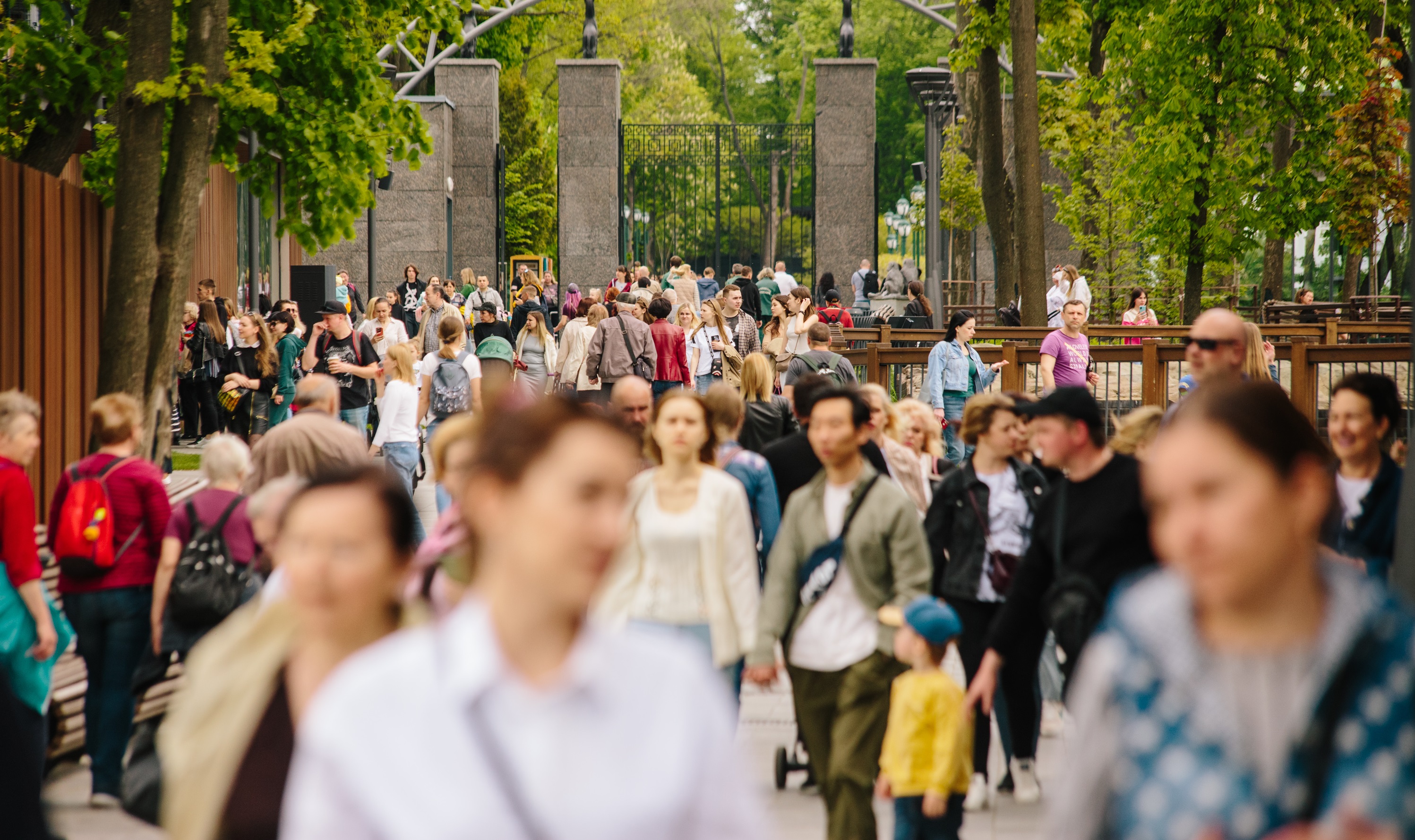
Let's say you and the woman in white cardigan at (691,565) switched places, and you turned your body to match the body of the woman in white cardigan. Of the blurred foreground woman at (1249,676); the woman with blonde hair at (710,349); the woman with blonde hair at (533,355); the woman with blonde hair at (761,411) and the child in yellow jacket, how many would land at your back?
3

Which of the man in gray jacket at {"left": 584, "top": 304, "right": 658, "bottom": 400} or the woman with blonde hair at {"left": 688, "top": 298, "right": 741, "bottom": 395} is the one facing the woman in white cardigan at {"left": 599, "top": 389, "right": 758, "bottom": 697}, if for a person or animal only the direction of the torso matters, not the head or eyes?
the woman with blonde hair

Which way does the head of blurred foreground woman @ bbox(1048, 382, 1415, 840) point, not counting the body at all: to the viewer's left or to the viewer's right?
to the viewer's left

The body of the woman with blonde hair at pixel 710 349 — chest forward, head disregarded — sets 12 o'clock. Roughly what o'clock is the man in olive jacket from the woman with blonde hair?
The man in olive jacket is roughly at 12 o'clock from the woman with blonde hair.

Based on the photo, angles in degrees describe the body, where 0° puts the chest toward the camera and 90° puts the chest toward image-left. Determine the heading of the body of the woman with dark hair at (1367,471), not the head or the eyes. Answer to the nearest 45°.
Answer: approximately 45°

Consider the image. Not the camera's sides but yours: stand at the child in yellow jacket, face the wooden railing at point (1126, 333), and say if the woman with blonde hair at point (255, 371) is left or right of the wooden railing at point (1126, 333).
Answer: left

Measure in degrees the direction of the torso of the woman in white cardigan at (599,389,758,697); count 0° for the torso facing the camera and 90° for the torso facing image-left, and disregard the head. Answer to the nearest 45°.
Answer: approximately 0°

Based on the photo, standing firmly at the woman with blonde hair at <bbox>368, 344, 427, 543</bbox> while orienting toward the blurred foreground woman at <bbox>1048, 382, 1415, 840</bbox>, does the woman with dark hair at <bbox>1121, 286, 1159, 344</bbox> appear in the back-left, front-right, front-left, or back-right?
back-left

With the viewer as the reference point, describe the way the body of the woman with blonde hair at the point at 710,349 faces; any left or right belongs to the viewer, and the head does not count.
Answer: facing the viewer

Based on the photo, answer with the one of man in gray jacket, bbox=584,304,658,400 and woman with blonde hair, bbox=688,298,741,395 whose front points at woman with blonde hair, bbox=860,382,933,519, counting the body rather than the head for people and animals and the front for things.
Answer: woman with blonde hair, bbox=688,298,741,395

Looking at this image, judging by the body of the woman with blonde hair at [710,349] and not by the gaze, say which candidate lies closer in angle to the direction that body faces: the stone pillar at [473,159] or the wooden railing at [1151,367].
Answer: the wooden railing

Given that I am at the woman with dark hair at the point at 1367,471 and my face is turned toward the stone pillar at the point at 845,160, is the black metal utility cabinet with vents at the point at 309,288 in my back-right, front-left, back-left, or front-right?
front-left

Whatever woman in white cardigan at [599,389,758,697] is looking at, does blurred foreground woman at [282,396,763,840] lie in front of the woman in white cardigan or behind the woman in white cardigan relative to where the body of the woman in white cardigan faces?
in front

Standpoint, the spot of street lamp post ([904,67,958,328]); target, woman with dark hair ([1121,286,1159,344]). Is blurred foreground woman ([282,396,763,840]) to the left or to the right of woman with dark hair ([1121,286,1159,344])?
right

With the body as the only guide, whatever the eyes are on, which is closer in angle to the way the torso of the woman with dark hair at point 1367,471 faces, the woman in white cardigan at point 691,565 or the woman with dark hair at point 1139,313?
the woman in white cardigan

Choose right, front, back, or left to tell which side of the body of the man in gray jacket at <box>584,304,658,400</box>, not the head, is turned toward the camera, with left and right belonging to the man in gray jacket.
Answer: back

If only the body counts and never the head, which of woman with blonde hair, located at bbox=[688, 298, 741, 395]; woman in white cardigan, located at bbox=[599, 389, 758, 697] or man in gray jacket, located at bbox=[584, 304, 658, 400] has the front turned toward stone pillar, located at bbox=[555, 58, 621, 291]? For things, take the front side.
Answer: the man in gray jacket
